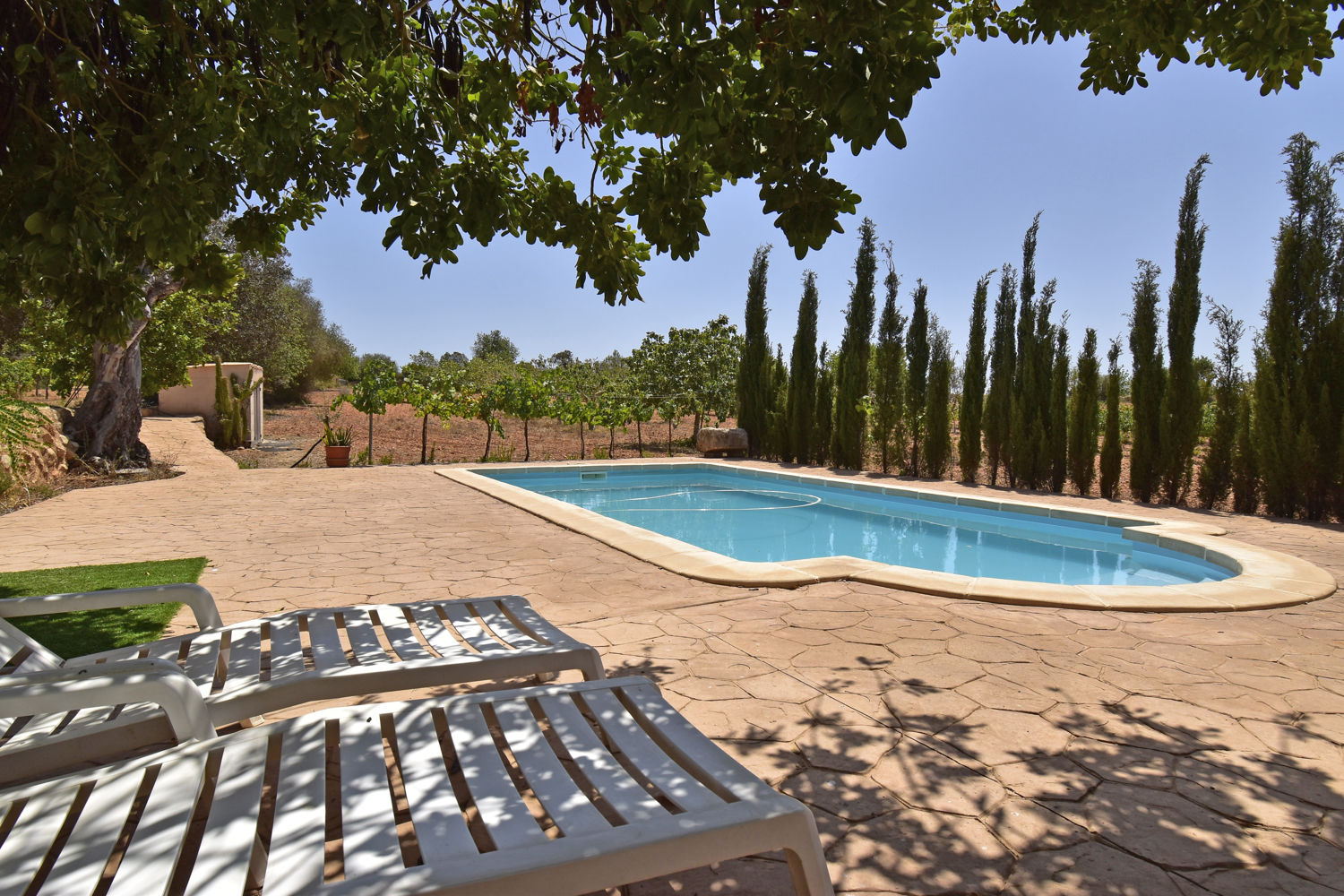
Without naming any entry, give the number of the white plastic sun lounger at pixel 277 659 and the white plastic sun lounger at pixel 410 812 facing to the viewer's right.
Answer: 2

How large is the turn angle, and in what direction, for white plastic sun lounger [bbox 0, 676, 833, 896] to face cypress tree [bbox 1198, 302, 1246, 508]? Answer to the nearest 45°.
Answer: approximately 45° to its left

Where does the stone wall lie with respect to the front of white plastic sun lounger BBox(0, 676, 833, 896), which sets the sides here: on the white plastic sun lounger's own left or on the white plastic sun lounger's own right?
on the white plastic sun lounger's own left

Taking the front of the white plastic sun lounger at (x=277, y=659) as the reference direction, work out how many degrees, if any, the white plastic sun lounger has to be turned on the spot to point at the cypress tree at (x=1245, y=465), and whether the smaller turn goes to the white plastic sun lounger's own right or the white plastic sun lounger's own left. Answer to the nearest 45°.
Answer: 0° — it already faces it

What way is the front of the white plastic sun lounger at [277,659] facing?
to the viewer's right

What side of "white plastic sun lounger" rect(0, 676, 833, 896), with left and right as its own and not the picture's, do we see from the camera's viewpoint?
right

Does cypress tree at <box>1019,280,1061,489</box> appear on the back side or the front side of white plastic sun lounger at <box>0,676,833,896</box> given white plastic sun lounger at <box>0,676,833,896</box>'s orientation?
on the front side

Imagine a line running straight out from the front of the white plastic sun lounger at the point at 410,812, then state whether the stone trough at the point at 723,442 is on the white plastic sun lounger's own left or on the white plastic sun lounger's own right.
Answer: on the white plastic sun lounger's own left

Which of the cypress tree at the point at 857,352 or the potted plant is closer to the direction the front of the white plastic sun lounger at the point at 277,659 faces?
the cypress tree

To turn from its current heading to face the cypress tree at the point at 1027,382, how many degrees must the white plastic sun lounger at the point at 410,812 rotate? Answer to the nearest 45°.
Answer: approximately 45° to its left

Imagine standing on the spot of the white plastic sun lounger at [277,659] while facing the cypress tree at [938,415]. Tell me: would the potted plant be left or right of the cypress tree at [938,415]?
left

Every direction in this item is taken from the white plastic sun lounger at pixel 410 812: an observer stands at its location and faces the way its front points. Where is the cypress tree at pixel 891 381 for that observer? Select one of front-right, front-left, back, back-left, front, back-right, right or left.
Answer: front-left
